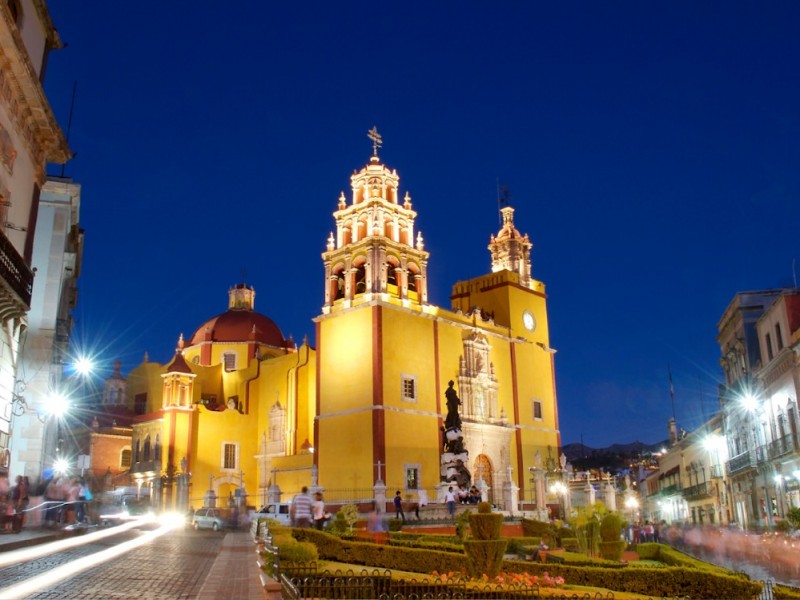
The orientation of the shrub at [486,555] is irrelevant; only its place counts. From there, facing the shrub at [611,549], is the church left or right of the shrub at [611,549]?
left

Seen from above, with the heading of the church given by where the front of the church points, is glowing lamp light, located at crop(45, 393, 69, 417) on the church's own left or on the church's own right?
on the church's own right

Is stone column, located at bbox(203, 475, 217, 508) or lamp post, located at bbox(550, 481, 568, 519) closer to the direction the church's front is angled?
the lamp post

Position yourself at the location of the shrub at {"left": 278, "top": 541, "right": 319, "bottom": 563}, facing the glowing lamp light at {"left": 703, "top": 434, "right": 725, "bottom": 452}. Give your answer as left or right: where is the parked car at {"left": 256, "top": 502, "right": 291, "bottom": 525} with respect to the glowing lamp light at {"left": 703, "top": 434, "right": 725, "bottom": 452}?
left

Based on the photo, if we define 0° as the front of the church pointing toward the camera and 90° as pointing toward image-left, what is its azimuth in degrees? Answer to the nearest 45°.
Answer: approximately 315°

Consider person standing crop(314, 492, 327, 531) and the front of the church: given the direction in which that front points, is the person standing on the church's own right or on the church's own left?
on the church's own right

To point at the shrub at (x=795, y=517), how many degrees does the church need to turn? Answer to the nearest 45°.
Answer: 0° — it already faces it

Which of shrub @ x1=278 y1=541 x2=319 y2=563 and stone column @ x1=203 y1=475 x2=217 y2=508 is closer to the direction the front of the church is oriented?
the shrub

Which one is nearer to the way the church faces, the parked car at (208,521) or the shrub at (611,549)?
the shrub

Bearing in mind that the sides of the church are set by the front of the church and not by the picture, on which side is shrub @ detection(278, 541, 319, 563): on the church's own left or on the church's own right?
on the church's own right

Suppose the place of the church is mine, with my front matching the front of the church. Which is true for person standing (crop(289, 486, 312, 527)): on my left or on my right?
on my right

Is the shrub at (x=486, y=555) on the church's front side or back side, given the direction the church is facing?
on the front side

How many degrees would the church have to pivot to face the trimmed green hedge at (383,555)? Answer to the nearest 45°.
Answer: approximately 45° to its right

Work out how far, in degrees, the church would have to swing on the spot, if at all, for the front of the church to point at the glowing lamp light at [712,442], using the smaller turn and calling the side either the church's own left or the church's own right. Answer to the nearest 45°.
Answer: approximately 45° to the church's own left

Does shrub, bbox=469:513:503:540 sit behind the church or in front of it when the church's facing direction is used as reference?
in front

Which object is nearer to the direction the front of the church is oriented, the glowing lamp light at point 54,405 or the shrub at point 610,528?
the shrub

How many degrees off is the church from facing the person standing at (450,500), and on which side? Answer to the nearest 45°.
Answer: approximately 45° to its right
